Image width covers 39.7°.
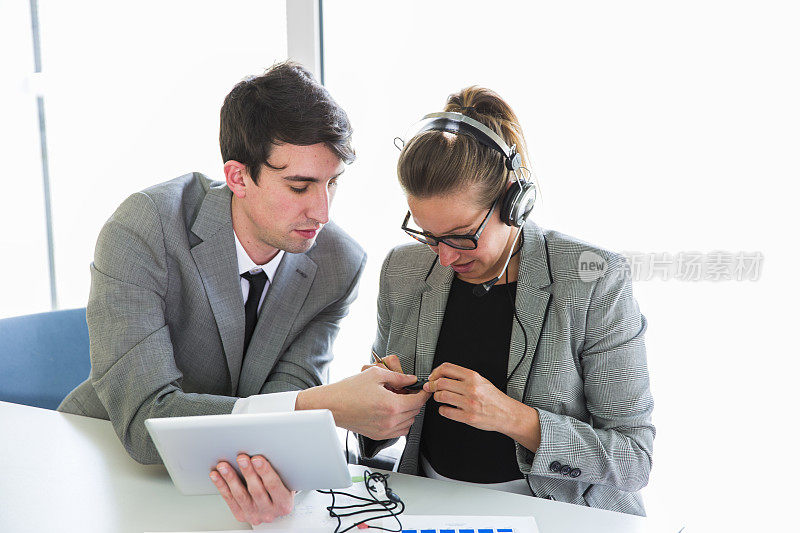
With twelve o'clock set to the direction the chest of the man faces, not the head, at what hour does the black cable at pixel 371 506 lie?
The black cable is roughly at 1 o'clock from the man.

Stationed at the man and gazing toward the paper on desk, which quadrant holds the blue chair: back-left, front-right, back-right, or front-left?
back-right

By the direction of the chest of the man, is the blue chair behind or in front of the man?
behind

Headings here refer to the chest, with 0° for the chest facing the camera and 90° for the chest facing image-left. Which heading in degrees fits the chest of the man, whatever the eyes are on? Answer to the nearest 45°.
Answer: approximately 315°
